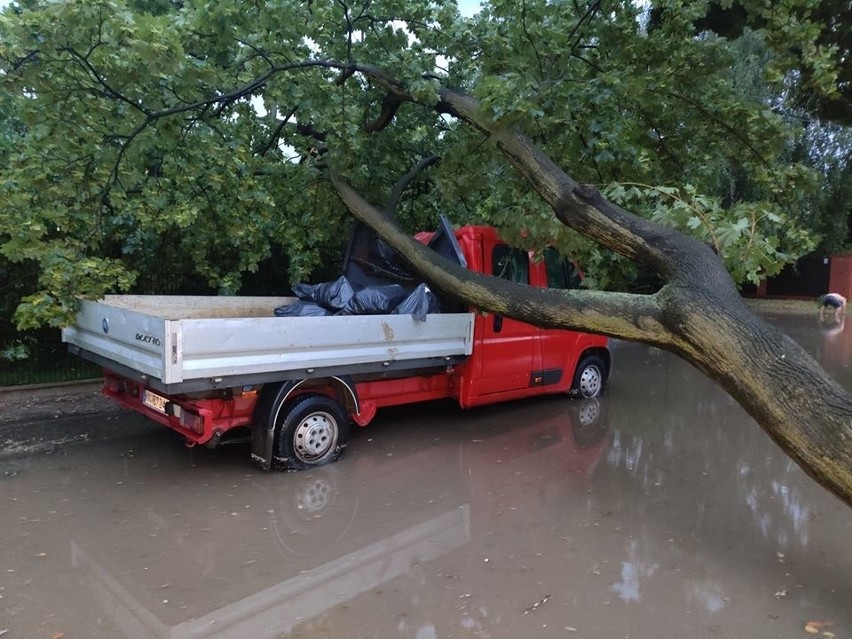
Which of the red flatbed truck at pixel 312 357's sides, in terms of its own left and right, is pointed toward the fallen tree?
right

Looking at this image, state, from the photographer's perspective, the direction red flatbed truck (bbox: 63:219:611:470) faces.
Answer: facing away from the viewer and to the right of the viewer
